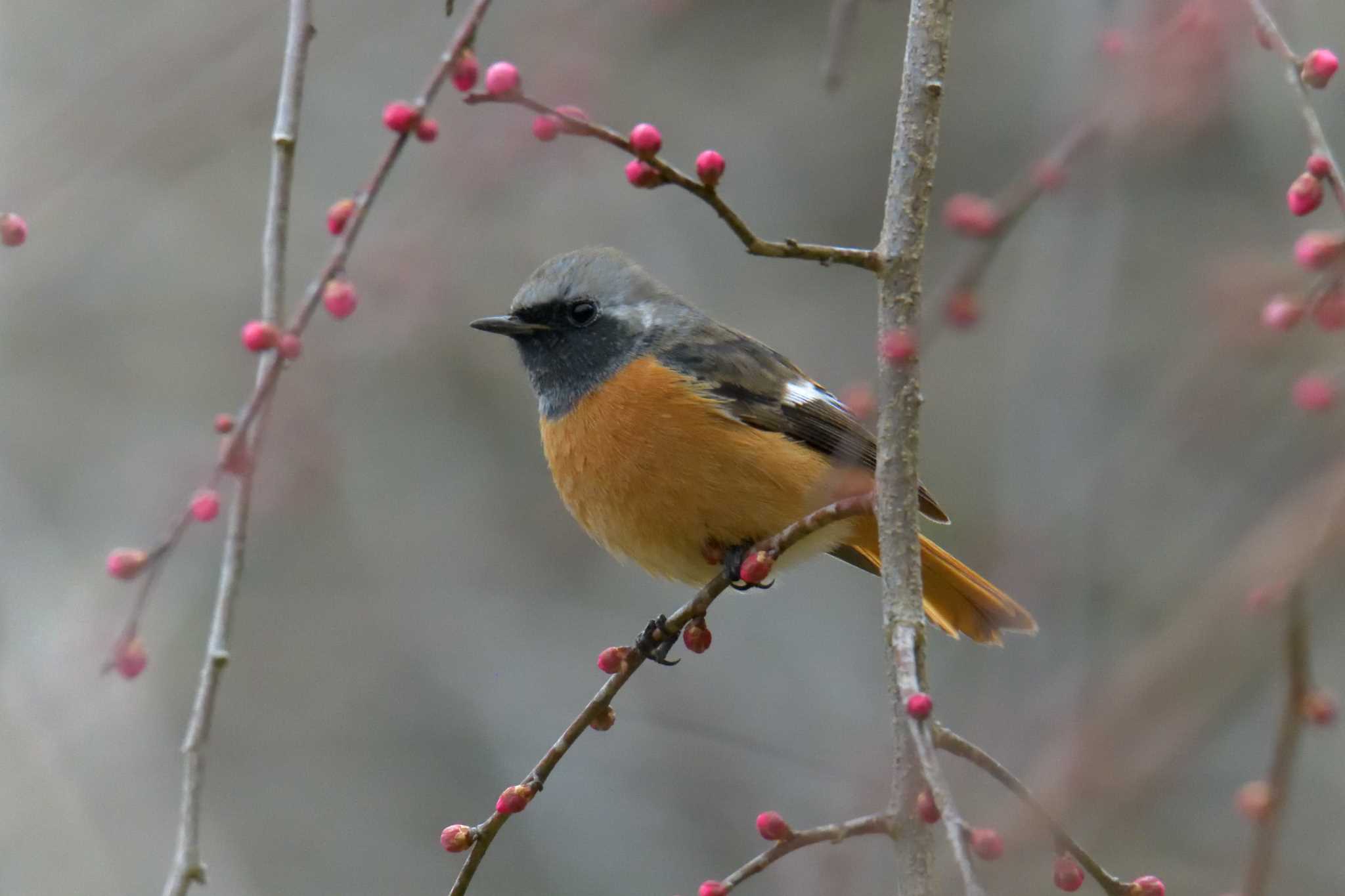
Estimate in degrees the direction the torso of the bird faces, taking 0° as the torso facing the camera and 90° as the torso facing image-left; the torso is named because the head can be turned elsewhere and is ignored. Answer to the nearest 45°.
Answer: approximately 90°
